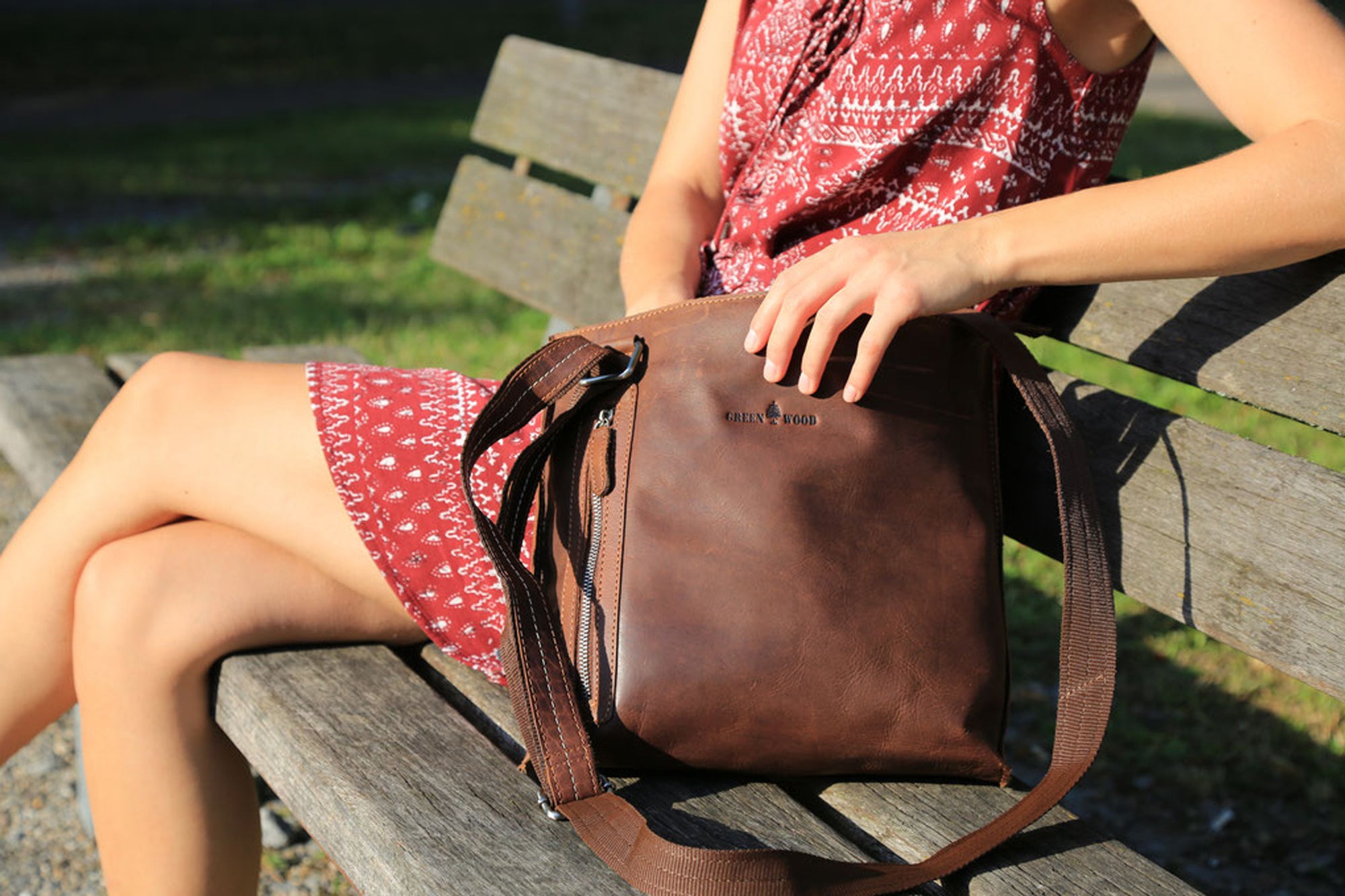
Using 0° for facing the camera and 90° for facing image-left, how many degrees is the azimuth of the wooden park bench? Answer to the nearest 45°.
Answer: approximately 45°

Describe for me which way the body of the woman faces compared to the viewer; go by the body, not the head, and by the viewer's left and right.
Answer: facing the viewer and to the left of the viewer
